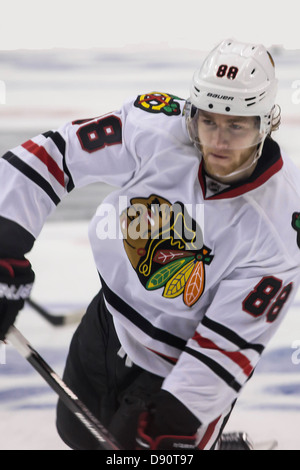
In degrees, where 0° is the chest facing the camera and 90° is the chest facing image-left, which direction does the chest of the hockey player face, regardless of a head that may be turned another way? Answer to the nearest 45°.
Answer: approximately 45°

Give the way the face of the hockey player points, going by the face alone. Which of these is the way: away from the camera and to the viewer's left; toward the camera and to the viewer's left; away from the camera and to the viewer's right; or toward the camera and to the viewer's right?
toward the camera and to the viewer's left
